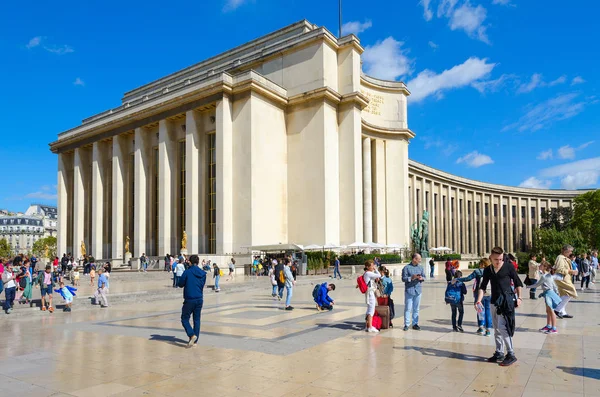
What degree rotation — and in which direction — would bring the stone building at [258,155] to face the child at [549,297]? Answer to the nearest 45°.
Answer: approximately 45° to its left

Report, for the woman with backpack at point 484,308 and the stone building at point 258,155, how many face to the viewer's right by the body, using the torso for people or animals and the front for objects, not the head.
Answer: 0

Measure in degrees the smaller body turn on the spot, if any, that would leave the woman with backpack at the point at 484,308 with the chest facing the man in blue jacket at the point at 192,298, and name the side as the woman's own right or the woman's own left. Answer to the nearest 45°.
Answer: approximately 45° to the woman's own left

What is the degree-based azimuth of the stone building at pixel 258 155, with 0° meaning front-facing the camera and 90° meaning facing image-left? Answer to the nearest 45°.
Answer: approximately 45°

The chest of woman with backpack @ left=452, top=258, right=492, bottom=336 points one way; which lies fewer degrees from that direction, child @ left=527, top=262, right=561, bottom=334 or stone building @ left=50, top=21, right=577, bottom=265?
the stone building

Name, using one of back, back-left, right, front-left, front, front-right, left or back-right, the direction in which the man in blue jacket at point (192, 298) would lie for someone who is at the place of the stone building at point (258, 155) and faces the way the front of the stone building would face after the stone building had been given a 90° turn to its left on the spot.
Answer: front-right

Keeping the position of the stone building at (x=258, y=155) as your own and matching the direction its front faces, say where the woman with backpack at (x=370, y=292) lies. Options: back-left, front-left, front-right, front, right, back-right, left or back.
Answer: front-left

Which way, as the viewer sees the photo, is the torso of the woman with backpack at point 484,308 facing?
to the viewer's left
